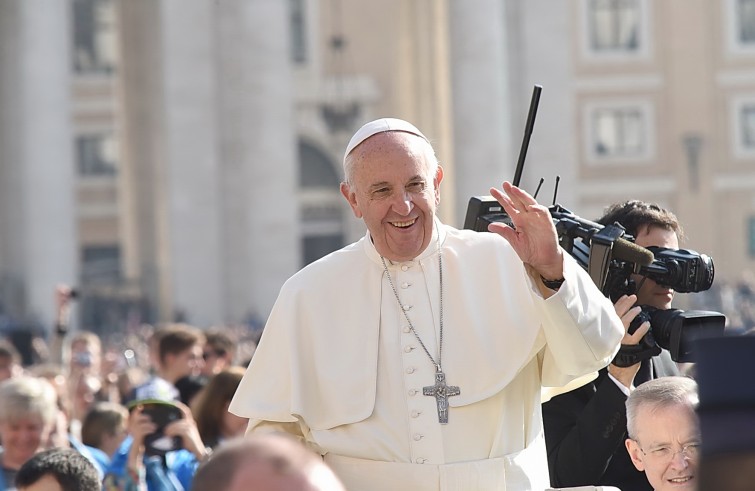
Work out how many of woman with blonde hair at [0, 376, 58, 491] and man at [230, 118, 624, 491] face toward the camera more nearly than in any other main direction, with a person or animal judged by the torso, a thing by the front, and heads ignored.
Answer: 2

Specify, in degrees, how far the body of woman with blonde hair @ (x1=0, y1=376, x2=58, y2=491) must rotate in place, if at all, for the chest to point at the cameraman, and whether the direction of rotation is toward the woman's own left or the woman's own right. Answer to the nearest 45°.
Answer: approximately 45° to the woman's own left

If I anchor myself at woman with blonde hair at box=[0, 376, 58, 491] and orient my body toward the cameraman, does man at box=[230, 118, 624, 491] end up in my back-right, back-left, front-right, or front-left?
front-right

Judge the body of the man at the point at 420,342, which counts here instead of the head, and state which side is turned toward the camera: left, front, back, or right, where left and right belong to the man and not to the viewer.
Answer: front

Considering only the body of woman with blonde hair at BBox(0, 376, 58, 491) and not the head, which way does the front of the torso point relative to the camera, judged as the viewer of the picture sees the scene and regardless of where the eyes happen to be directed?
toward the camera
